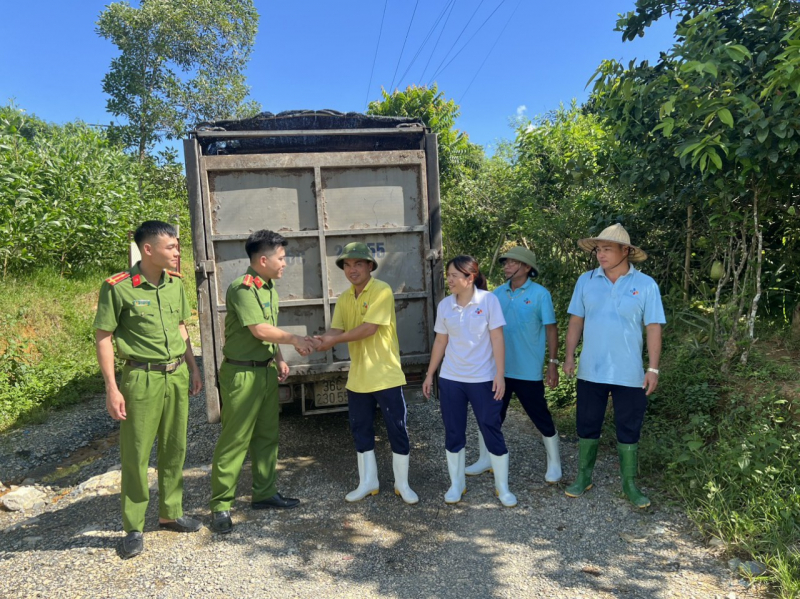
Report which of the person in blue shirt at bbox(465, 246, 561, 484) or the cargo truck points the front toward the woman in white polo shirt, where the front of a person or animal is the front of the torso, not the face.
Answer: the person in blue shirt

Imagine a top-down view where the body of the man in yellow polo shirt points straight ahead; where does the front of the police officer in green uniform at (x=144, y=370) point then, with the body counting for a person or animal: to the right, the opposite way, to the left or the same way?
to the left

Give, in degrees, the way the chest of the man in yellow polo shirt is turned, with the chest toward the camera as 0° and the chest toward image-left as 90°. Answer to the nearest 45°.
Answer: approximately 45°

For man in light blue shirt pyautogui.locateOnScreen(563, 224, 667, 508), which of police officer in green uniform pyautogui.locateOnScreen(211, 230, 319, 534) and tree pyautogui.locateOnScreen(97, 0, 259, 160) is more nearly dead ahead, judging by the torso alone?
the police officer in green uniform

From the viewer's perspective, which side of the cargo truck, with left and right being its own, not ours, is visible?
back

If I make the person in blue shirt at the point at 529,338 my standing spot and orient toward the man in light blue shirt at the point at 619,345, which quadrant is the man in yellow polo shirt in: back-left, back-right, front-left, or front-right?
back-right

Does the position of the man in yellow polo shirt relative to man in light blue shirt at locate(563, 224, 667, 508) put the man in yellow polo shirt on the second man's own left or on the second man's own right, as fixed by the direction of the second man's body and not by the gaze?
on the second man's own right

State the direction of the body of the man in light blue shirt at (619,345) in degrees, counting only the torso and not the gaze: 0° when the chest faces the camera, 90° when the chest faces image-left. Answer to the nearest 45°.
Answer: approximately 0°

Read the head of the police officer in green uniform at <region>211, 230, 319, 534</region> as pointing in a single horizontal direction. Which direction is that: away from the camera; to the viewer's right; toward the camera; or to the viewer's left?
to the viewer's right

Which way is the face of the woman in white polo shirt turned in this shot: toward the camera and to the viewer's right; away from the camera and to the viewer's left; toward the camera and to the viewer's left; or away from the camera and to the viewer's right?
toward the camera and to the viewer's left
